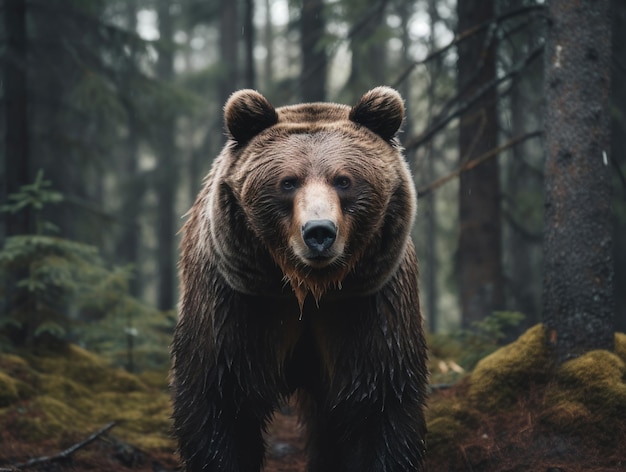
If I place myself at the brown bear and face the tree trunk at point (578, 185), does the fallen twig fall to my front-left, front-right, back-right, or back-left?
back-left

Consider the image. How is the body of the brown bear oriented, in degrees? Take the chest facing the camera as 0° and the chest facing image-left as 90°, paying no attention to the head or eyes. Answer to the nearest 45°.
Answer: approximately 0°

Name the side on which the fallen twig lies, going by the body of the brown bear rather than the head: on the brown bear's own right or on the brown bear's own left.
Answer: on the brown bear's own right

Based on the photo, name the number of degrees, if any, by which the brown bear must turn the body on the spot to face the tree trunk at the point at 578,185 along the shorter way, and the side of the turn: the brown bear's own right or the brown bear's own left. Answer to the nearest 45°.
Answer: approximately 135° to the brown bear's own left
